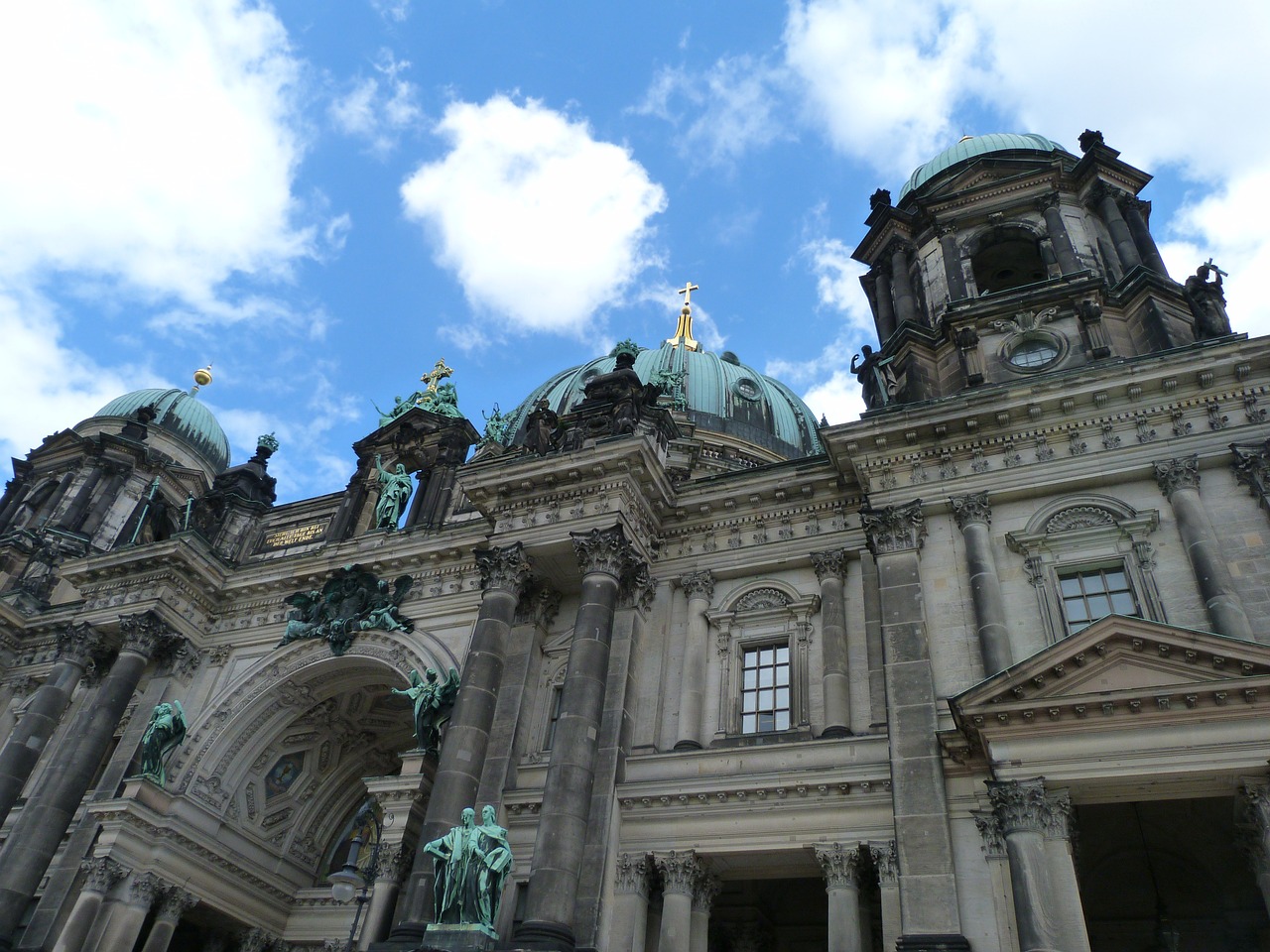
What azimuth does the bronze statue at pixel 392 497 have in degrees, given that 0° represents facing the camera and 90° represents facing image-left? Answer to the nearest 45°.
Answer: approximately 45°

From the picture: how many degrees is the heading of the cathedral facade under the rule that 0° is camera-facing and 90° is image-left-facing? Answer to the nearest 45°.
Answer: approximately 45°

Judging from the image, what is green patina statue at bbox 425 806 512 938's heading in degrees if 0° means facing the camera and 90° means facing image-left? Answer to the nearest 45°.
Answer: approximately 0°

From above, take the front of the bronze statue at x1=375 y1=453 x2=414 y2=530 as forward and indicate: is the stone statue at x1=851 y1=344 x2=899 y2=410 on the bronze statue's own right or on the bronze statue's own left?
on the bronze statue's own left
